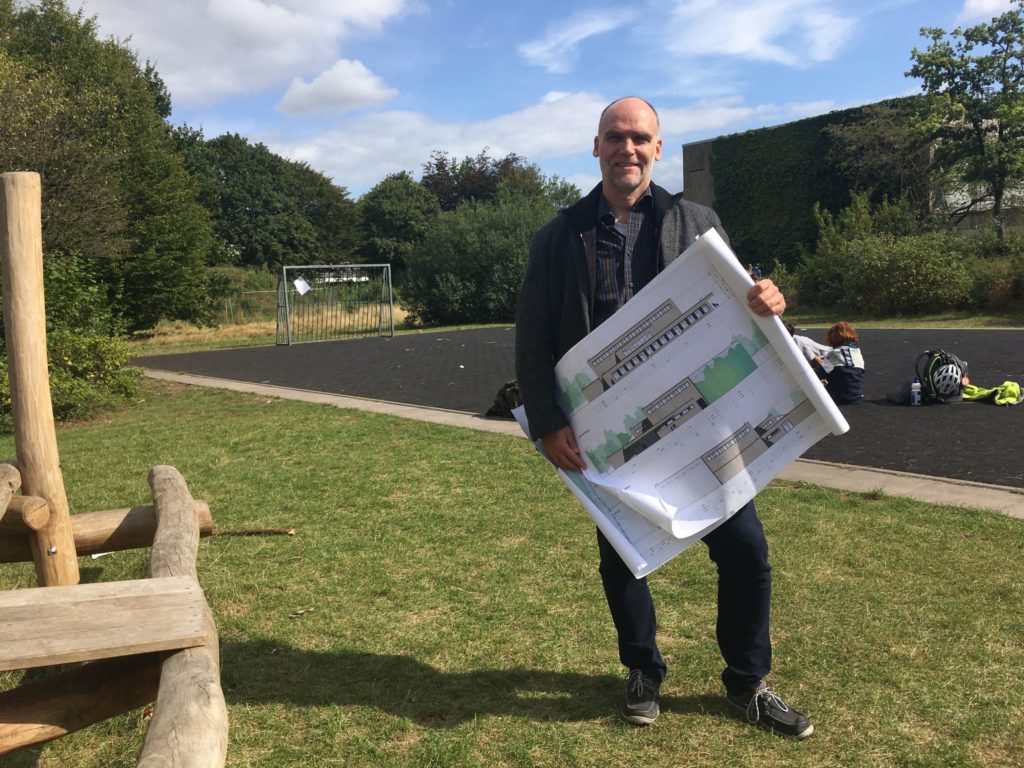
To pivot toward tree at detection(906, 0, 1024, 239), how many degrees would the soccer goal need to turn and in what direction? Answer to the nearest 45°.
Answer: approximately 90° to its left

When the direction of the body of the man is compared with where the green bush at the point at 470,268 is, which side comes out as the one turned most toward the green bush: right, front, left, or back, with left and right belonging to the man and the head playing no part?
back

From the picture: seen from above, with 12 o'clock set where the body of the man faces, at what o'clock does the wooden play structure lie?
The wooden play structure is roughly at 2 o'clock from the man.

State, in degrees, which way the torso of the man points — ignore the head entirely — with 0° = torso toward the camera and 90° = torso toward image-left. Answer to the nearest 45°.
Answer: approximately 0°

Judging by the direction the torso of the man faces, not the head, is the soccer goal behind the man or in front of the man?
behind

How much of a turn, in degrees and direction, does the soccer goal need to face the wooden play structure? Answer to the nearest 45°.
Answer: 0° — it already faces it

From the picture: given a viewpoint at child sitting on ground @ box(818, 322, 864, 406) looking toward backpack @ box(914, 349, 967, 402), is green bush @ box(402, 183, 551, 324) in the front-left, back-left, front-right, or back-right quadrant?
back-left

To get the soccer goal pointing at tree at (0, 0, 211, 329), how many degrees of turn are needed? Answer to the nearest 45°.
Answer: approximately 135° to its right

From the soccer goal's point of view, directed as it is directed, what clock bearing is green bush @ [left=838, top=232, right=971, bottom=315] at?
The green bush is roughly at 10 o'clock from the soccer goal.
